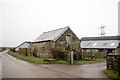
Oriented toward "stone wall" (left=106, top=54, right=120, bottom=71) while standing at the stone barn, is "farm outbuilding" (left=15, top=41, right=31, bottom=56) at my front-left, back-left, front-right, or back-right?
back-right

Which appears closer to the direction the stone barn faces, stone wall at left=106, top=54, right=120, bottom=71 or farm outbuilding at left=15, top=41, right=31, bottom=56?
the stone wall

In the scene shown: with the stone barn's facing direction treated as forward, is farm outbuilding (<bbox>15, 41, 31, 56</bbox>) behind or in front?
behind

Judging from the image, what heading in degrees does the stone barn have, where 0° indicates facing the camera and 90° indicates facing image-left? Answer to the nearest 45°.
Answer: approximately 315°

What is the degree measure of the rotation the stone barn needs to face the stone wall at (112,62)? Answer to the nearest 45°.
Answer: approximately 45° to its right
